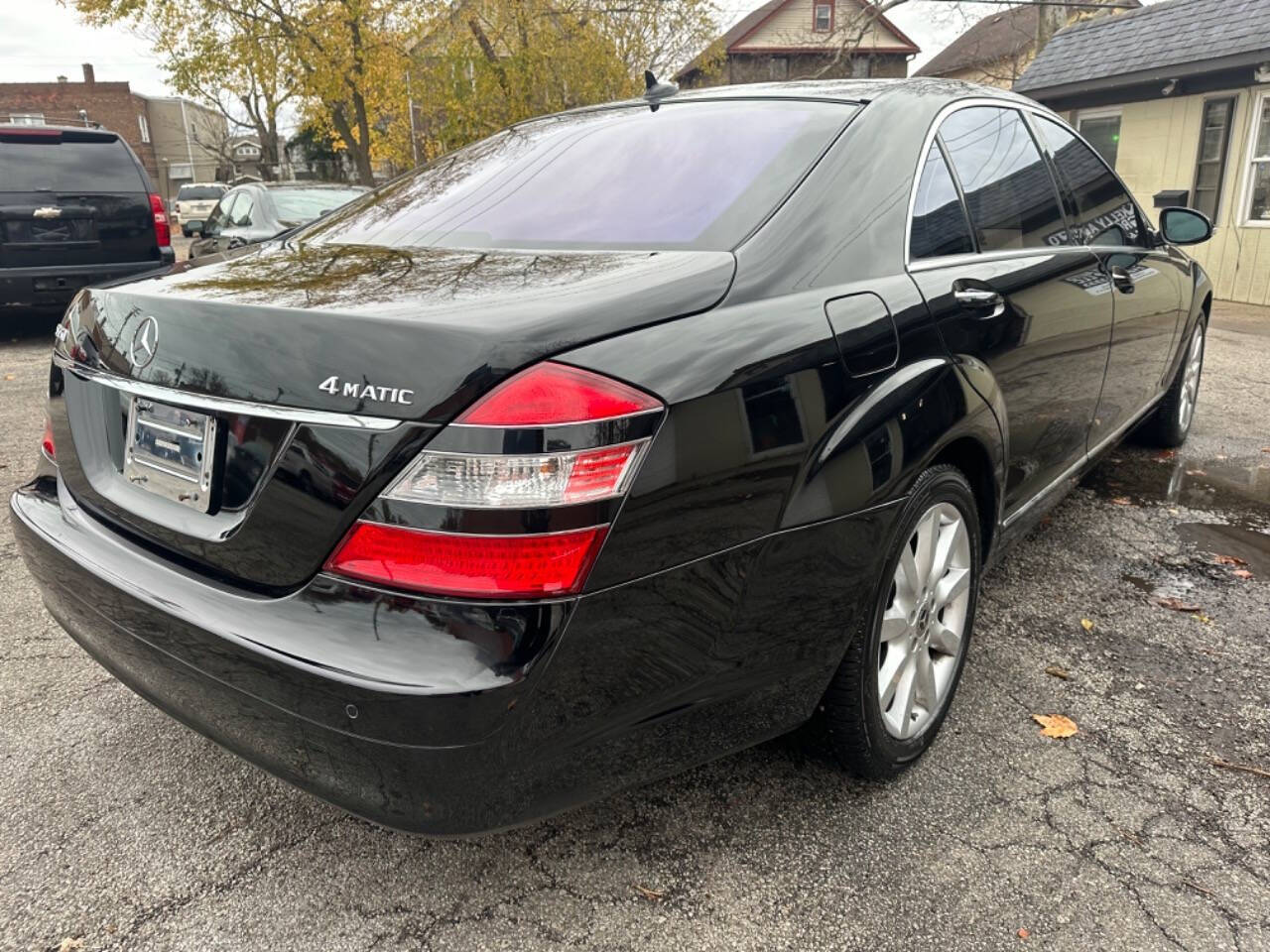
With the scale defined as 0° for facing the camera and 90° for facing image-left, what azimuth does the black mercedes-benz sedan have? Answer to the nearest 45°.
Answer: approximately 225°

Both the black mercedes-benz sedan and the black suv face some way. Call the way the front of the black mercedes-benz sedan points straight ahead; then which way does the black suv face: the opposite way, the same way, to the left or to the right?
to the left

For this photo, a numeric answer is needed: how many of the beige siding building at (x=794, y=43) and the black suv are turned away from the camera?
1

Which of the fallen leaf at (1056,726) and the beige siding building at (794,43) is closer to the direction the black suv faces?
the beige siding building

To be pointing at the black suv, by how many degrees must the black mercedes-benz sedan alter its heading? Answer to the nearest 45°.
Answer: approximately 90° to its left

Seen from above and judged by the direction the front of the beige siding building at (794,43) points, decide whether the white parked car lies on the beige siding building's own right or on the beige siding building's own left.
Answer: on the beige siding building's own right

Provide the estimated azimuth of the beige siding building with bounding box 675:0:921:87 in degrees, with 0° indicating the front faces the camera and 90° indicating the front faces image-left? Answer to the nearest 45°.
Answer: approximately 0°

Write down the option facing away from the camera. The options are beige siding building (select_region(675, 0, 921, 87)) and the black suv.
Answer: the black suv

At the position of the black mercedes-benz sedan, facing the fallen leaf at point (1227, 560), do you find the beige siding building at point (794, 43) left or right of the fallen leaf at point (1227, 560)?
left

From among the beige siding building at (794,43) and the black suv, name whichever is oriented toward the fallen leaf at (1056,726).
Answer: the beige siding building

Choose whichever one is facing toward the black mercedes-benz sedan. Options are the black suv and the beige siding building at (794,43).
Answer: the beige siding building

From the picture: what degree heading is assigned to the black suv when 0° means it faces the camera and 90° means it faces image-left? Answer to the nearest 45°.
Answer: approximately 180°

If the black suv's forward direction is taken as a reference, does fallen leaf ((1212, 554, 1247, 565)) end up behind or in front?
behind

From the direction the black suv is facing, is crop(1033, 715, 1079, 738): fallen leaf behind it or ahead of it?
behind
